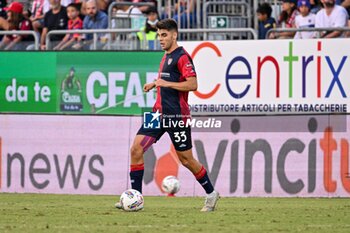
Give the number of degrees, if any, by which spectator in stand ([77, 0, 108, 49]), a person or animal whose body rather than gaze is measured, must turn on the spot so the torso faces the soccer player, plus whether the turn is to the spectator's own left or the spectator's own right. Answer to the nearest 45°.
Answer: approximately 45° to the spectator's own left

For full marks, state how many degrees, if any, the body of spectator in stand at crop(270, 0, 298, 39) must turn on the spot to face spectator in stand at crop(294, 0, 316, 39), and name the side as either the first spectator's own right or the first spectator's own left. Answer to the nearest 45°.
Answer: approximately 90° to the first spectator's own left

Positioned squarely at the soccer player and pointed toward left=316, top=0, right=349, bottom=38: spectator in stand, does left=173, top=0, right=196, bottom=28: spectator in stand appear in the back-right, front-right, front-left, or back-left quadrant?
front-left

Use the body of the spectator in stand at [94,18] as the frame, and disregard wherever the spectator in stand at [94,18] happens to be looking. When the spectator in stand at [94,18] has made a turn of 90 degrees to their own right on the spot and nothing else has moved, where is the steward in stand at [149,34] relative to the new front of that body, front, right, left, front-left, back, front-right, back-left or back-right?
back

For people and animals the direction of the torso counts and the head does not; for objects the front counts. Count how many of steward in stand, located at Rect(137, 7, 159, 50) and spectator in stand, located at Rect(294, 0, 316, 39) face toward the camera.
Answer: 2

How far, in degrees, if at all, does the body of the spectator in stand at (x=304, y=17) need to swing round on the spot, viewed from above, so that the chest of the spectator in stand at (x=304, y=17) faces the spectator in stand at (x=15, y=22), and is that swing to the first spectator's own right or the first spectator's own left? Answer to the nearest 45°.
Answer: approximately 90° to the first spectator's own right

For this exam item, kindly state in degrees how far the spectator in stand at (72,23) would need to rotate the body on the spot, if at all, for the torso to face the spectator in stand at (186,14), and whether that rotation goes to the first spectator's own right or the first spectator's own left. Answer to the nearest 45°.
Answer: approximately 90° to the first spectator's own left

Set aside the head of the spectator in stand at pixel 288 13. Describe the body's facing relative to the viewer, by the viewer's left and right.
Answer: facing the viewer and to the left of the viewer

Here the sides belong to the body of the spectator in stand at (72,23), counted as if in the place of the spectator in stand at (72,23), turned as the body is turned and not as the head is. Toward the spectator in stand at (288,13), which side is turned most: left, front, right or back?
left

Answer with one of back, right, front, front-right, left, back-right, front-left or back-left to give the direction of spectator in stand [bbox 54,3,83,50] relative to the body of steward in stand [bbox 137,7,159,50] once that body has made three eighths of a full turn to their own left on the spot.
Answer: left

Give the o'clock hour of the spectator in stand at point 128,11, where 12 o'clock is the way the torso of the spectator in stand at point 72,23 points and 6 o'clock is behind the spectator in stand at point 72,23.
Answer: the spectator in stand at point 128,11 is roughly at 8 o'clock from the spectator in stand at point 72,23.

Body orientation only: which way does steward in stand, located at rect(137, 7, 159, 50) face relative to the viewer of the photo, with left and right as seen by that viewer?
facing the viewer

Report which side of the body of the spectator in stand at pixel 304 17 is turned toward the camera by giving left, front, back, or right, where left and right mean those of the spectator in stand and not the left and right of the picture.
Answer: front
